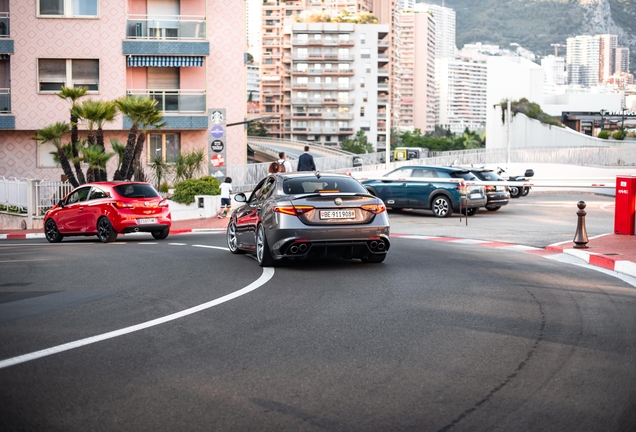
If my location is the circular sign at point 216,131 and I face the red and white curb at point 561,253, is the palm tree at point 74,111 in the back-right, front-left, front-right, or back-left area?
back-right

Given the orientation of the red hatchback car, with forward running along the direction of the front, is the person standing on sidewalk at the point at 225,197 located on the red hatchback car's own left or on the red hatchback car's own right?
on the red hatchback car's own right

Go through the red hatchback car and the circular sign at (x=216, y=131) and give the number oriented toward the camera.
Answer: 1

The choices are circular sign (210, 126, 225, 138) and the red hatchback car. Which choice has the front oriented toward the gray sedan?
the circular sign

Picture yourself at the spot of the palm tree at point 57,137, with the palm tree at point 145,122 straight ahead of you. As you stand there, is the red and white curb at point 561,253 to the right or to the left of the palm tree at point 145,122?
right

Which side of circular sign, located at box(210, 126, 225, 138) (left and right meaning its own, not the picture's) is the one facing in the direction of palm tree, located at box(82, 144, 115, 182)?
right

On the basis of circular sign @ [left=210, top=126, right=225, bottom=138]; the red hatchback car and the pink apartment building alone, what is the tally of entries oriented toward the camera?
2

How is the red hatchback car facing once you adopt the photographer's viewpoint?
facing away from the viewer and to the left of the viewer

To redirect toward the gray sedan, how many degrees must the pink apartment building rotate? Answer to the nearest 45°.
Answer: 0° — it already faces it

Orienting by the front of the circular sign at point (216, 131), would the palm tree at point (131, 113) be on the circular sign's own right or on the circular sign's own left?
on the circular sign's own right

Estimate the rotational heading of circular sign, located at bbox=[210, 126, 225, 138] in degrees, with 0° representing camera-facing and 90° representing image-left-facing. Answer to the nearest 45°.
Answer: approximately 0°

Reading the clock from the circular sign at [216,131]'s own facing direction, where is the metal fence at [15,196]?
The metal fence is roughly at 3 o'clock from the circular sign.
